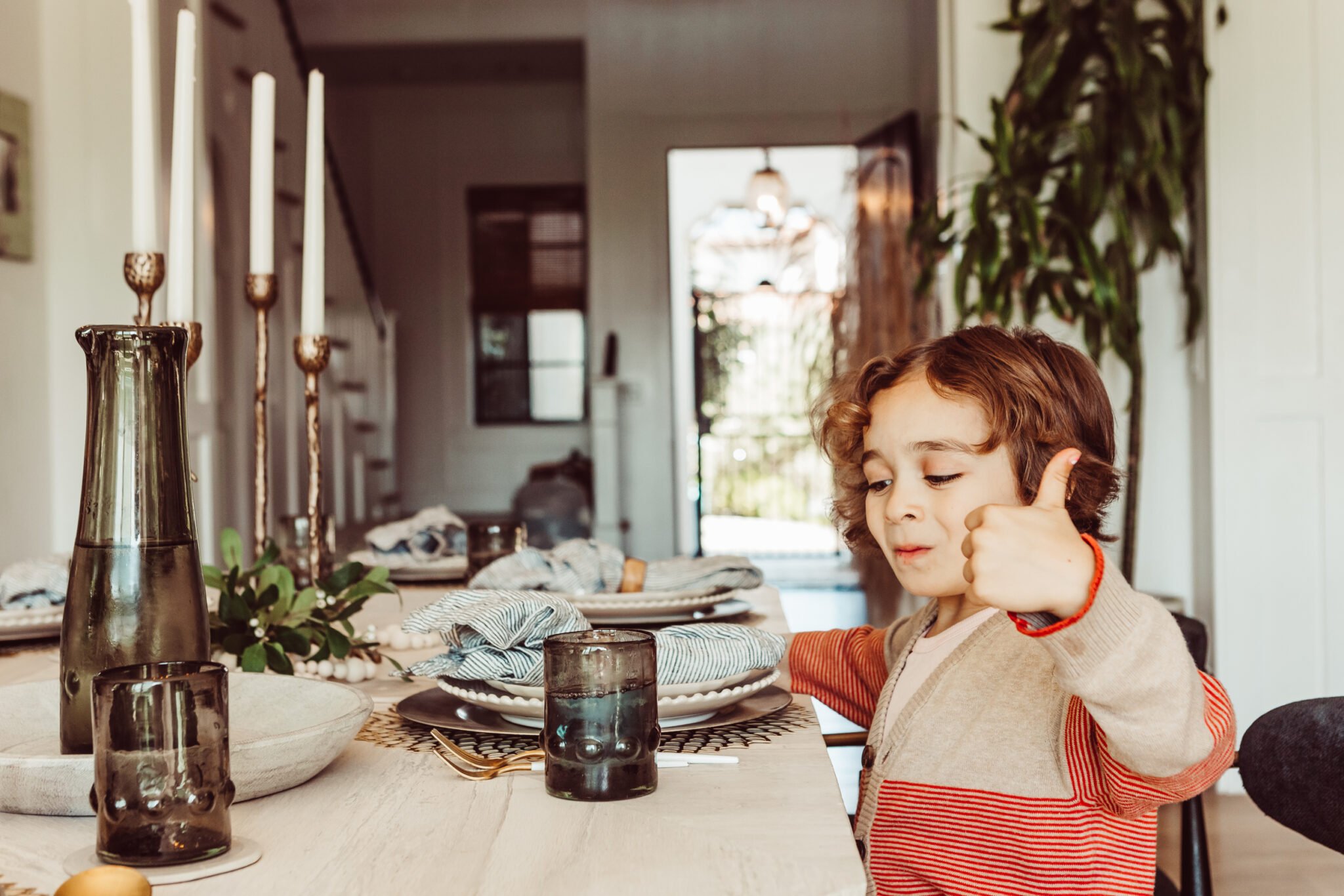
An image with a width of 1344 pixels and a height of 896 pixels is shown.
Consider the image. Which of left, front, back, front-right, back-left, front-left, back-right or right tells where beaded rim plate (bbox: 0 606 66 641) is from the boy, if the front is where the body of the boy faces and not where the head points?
front-right

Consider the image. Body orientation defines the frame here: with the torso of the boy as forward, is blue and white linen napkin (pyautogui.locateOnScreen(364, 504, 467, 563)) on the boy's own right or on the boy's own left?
on the boy's own right

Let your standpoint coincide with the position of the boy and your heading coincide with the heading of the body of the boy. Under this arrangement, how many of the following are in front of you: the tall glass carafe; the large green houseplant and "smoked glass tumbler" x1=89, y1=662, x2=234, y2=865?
2

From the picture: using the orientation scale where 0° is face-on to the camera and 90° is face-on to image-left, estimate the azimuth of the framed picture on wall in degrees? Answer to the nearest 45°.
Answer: approximately 315°

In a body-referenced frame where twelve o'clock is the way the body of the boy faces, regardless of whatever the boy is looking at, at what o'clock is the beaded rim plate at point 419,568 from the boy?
The beaded rim plate is roughly at 3 o'clock from the boy.

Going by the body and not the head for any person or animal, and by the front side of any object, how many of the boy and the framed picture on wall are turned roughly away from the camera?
0

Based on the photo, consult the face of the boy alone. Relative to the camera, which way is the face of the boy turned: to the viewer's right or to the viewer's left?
to the viewer's left

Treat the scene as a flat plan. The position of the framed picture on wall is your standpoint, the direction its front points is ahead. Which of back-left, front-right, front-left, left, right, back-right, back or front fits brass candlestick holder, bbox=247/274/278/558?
front-right

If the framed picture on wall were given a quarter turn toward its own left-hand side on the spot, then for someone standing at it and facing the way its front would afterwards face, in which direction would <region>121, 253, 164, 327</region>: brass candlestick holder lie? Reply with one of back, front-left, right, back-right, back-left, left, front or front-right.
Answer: back-right

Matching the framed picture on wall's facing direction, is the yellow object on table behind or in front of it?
in front

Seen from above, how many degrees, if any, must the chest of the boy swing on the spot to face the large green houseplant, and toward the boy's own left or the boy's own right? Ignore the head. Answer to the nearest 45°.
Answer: approximately 135° to the boy's own right

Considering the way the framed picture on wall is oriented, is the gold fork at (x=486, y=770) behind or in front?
in front

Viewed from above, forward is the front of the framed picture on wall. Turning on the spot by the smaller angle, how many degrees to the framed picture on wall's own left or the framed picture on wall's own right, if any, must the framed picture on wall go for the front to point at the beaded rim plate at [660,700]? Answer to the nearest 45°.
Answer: approximately 45° to the framed picture on wall's own right

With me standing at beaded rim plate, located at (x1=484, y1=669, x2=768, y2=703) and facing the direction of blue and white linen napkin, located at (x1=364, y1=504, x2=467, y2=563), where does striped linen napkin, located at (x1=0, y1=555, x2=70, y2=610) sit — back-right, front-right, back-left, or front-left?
front-left

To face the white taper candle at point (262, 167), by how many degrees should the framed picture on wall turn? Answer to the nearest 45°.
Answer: approximately 45° to its right
